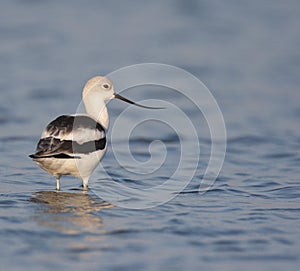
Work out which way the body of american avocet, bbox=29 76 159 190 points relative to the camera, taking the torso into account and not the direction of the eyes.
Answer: to the viewer's right
